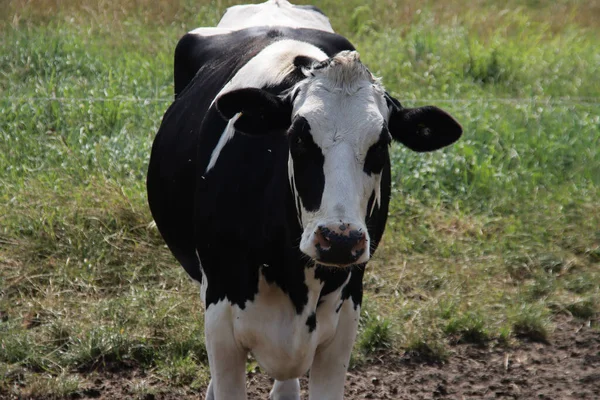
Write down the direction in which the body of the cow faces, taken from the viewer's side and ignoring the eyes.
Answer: toward the camera
